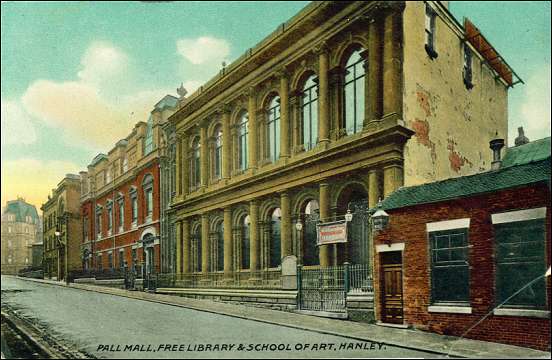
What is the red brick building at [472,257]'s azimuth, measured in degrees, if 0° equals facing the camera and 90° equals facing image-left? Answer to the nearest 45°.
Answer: approximately 45°

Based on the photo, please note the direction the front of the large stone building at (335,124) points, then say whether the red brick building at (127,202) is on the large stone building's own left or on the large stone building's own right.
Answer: on the large stone building's own right

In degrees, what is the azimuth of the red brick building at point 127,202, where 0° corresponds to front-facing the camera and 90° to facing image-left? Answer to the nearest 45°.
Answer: approximately 45°

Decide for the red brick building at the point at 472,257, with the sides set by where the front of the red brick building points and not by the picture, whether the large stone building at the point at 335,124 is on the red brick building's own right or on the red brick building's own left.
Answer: on the red brick building's own right

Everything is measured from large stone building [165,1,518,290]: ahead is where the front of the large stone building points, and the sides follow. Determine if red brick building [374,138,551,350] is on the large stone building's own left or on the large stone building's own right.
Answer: on the large stone building's own left

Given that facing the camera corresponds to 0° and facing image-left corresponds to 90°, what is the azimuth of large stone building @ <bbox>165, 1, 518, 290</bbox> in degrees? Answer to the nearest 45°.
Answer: approximately 45°
